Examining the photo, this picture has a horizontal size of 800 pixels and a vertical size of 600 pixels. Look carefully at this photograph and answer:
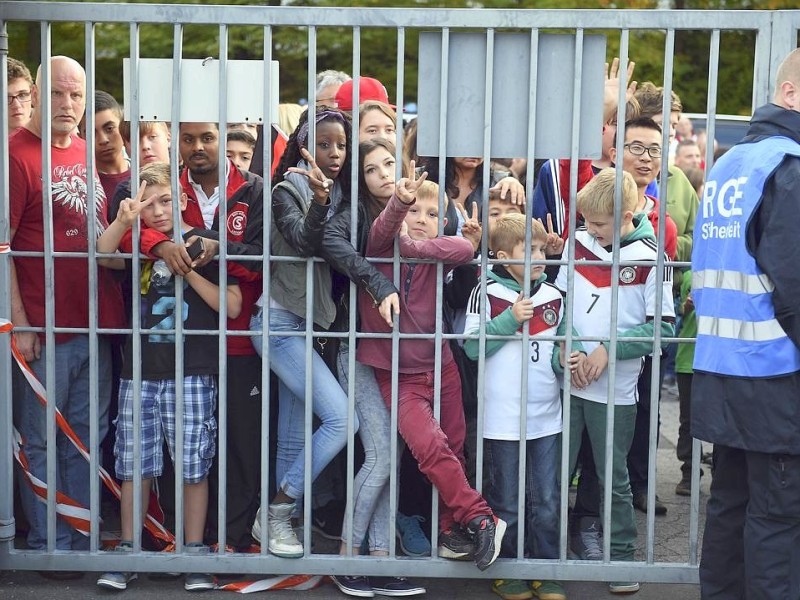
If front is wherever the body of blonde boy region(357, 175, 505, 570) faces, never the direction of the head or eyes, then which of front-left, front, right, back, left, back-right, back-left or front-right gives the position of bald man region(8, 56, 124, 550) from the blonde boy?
right

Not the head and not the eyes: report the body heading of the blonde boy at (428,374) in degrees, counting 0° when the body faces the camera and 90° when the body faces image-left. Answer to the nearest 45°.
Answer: approximately 0°

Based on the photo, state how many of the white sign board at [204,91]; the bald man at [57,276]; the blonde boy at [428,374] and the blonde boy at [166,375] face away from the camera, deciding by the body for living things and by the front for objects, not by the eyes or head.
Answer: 1

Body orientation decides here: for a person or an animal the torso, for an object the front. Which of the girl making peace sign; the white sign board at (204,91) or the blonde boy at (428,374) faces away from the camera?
the white sign board

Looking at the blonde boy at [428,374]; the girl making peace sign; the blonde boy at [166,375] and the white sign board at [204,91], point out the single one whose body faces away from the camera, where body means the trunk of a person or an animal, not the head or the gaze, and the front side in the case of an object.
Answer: the white sign board

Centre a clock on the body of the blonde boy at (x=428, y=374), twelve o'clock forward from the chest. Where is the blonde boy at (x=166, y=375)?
the blonde boy at (x=166, y=375) is roughly at 3 o'clock from the blonde boy at (x=428, y=374).

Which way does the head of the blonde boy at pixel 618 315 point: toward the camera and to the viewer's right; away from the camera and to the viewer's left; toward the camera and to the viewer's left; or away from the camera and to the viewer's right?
toward the camera and to the viewer's left

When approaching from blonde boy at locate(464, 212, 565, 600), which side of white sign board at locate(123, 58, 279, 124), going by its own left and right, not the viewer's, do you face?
right

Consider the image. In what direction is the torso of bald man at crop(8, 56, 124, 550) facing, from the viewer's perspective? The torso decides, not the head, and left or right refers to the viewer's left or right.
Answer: facing the viewer and to the right of the viewer
